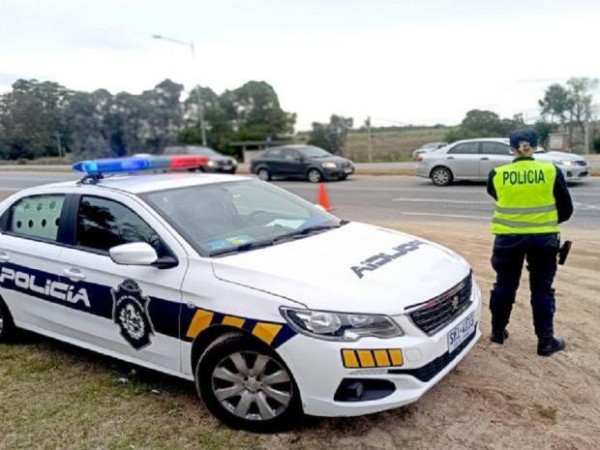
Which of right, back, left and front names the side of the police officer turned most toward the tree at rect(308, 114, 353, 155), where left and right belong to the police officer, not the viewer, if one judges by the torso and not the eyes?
front

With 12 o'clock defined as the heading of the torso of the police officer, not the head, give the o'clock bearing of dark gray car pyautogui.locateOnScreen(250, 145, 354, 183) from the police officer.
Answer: The dark gray car is roughly at 11 o'clock from the police officer.

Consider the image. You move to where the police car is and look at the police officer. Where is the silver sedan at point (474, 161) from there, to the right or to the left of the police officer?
left

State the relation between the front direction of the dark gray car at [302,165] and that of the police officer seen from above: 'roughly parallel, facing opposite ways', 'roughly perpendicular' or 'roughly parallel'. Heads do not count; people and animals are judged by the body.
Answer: roughly perpendicular

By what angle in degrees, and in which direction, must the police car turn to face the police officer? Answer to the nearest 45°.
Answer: approximately 45° to its left

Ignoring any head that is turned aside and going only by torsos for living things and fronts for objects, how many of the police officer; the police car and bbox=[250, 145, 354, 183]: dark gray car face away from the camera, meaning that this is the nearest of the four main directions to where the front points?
1

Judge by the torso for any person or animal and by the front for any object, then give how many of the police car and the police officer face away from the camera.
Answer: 1

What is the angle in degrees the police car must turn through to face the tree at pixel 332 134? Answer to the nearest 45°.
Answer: approximately 135° to its left

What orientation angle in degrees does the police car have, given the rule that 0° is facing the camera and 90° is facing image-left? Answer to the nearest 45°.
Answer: approximately 315°

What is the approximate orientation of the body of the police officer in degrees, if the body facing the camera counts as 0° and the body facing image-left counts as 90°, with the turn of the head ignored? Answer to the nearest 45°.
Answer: approximately 180°

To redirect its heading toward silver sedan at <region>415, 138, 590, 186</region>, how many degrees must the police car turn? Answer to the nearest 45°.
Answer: approximately 90° to its left

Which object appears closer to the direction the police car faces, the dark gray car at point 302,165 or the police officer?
the police officer

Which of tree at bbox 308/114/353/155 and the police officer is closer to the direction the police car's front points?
the police officer

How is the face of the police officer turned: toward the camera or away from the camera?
away from the camera

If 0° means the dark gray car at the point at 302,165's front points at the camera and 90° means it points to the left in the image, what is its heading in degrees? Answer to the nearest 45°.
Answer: approximately 315°

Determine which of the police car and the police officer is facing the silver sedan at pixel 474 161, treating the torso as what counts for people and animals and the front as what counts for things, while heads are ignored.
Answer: the police officer

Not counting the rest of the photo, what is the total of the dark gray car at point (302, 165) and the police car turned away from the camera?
0

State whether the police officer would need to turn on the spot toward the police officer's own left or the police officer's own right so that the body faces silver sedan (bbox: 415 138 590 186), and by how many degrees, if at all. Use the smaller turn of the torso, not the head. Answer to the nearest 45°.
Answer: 0° — they already face it
